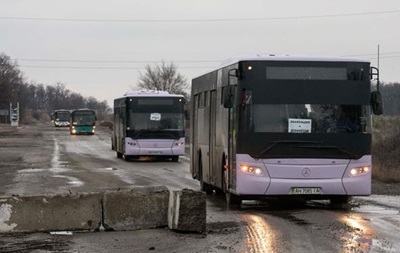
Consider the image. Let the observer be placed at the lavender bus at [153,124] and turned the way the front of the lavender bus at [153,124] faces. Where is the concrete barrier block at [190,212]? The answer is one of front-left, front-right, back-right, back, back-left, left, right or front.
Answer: front

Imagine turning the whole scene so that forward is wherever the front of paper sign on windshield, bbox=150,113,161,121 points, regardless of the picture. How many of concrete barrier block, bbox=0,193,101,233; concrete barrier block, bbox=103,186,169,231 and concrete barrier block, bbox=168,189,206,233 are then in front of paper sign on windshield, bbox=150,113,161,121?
3

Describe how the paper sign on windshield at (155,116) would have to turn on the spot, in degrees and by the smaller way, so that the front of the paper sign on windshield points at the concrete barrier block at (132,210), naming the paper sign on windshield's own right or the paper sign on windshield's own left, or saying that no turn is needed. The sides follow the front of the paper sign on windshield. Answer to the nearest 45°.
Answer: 0° — it already faces it

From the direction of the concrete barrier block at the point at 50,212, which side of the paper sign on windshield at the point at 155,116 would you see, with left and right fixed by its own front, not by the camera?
front

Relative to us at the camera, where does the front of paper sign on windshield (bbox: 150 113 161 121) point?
facing the viewer

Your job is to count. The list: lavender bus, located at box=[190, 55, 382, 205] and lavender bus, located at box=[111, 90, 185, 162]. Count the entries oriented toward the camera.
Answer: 2

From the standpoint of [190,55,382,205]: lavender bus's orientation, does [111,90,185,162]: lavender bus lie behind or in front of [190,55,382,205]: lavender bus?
behind

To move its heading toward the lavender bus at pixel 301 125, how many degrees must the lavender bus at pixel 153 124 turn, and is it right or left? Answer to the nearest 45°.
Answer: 0° — it already faces it

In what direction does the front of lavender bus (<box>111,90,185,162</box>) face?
toward the camera

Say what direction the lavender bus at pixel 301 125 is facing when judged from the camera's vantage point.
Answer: facing the viewer
